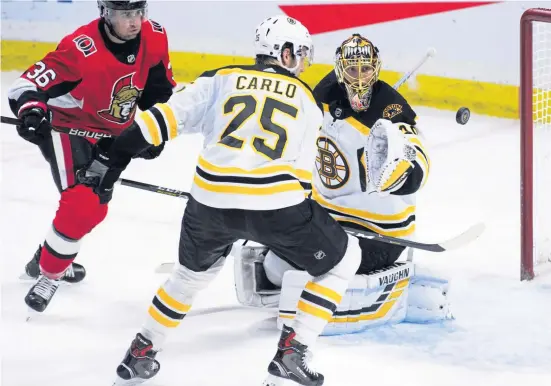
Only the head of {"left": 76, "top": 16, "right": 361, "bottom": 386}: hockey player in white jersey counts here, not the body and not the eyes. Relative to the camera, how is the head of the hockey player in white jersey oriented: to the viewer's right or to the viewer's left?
to the viewer's right

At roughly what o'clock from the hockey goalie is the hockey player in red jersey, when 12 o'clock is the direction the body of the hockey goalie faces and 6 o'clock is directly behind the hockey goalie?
The hockey player in red jersey is roughly at 2 o'clock from the hockey goalie.

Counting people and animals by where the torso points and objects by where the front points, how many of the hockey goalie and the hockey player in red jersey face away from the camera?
0

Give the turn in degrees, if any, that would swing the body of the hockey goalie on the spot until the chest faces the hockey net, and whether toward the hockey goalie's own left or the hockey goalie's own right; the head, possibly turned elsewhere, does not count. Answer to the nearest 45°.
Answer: approximately 180°

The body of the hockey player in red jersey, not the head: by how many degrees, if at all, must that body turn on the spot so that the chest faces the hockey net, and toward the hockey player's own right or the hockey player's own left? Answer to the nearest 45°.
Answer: approximately 45° to the hockey player's own left

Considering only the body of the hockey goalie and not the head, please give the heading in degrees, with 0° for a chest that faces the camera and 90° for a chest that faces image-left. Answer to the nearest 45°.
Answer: approximately 45°

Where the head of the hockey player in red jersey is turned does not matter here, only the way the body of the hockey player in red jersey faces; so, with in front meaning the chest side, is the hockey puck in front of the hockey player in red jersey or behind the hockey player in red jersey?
in front

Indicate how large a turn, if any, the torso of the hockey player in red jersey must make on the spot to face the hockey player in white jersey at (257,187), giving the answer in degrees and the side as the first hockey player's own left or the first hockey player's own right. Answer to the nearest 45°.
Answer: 0° — they already face them
